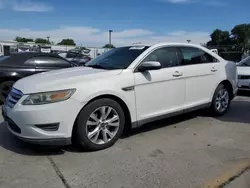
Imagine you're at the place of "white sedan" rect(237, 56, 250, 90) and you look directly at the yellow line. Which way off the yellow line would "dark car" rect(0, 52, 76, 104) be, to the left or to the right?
right

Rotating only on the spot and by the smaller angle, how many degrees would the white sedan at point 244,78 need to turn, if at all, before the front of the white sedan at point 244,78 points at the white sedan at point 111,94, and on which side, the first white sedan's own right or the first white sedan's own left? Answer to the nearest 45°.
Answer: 0° — it already faces it

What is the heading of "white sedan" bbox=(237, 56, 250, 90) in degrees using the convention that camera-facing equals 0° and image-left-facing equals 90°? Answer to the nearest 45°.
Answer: approximately 0°

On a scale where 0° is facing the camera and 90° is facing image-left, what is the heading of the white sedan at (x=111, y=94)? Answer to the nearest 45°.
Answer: approximately 45°

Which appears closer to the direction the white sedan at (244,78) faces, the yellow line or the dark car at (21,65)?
the yellow line
